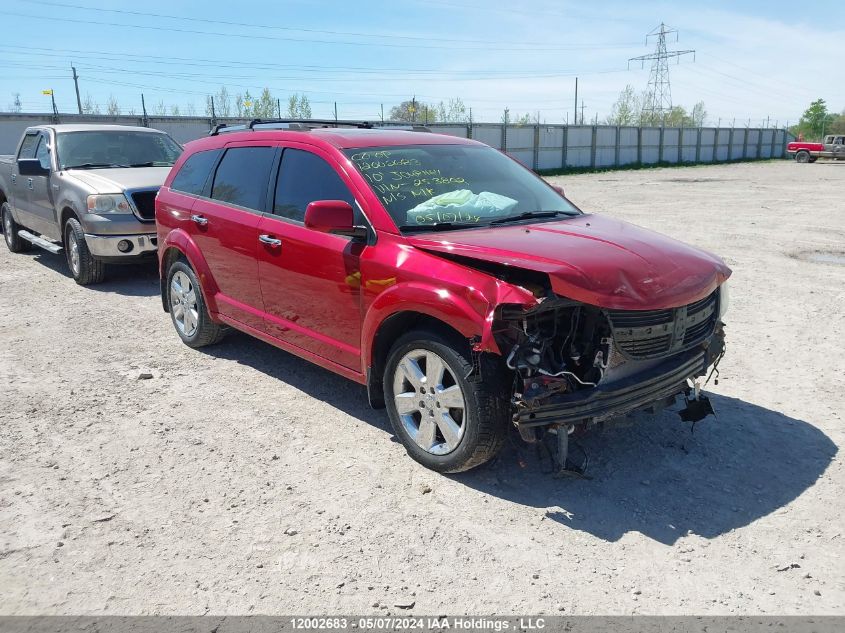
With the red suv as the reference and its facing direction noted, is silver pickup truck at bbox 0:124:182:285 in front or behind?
behind

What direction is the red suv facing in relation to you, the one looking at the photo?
facing the viewer and to the right of the viewer

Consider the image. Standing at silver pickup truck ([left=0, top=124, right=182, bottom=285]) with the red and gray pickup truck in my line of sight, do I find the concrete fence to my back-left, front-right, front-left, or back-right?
front-left

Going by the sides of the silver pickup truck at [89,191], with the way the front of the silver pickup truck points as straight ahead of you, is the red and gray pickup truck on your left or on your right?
on your left

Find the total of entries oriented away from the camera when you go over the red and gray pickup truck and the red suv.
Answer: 0

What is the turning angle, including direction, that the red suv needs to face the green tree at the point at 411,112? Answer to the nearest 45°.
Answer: approximately 135° to its left

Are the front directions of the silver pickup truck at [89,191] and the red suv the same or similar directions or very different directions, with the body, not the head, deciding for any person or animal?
same or similar directions

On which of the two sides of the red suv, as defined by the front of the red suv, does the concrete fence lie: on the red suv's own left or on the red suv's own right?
on the red suv's own left
